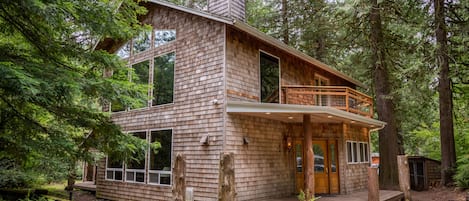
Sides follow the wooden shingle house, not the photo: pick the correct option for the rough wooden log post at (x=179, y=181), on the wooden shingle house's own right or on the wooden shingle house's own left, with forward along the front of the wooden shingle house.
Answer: on the wooden shingle house's own right

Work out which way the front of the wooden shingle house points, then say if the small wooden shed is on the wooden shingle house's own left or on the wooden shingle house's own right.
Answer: on the wooden shingle house's own left

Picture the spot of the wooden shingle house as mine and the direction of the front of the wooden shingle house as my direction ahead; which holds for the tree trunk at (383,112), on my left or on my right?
on my left

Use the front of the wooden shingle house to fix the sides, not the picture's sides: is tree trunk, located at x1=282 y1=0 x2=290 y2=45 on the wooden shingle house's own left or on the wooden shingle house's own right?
on the wooden shingle house's own left

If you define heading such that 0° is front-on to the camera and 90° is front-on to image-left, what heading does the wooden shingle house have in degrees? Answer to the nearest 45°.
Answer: approximately 315°

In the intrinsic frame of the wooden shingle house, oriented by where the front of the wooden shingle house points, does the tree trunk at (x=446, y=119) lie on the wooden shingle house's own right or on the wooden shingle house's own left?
on the wooden shingle house's own left
